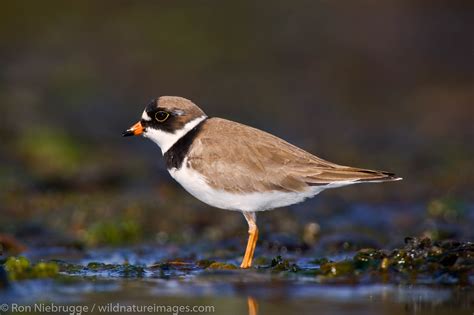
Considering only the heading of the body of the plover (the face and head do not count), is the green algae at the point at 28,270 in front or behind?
in front

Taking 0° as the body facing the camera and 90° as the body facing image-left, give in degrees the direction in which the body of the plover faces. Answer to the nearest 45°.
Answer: approximately 90°
